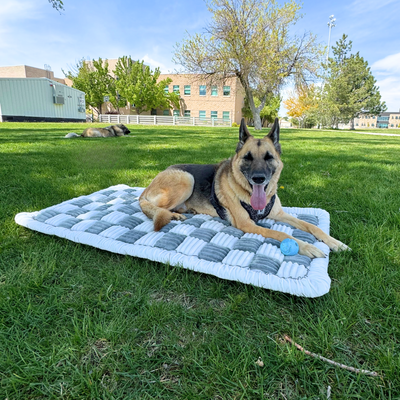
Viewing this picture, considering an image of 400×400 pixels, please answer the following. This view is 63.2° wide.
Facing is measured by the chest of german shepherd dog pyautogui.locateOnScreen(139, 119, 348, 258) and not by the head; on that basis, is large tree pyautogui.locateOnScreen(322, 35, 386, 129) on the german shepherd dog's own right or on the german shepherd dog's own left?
on the german shepherd dog's own left

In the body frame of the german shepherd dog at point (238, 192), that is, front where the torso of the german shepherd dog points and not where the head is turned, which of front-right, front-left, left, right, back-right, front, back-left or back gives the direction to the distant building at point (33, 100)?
back

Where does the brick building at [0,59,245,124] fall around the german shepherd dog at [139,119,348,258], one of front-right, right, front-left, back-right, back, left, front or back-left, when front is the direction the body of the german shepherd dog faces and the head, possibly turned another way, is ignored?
back-left

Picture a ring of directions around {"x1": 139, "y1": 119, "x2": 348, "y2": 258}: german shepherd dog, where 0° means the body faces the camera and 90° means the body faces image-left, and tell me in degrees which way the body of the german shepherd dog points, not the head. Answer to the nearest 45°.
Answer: approximately 315°

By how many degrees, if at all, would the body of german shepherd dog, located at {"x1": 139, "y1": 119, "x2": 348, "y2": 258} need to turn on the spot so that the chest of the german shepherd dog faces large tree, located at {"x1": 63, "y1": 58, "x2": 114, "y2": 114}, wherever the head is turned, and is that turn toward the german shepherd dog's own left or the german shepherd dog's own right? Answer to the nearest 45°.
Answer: approximately 180°

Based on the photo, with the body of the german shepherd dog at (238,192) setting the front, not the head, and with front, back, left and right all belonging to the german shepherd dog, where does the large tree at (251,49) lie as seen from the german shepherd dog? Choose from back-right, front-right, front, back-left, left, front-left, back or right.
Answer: back-left

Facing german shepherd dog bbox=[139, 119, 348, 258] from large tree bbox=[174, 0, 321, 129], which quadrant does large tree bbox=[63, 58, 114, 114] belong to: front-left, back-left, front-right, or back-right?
back-right

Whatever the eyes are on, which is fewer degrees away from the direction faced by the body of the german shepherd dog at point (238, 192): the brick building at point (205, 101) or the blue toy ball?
the blue toy ball

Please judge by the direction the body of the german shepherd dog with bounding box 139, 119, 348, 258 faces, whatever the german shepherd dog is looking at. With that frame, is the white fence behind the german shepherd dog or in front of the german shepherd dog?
behind

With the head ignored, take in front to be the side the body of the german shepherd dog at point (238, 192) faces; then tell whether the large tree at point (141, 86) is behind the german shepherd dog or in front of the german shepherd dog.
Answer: behind
